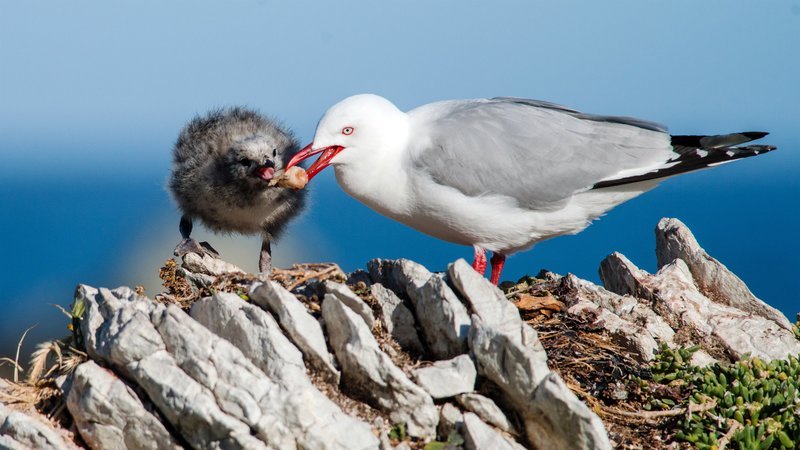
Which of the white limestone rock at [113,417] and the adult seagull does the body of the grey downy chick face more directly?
the adult seagull

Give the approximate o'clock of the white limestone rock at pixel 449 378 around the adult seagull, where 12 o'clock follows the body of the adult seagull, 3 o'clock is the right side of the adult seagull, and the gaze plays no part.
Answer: The white limestone rock is roughly at 9 o'clock from the adult seagull.

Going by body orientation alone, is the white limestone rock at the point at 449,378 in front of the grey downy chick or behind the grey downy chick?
in front

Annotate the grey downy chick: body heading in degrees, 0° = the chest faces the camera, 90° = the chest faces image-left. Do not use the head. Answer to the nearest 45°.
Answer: approximately 315°

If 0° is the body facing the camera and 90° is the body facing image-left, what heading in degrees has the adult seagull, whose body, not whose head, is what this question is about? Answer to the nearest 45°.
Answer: approximately 90°

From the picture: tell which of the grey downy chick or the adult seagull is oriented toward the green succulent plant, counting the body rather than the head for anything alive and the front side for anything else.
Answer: the grey downy chick

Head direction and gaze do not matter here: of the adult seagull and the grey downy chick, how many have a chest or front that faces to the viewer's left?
1

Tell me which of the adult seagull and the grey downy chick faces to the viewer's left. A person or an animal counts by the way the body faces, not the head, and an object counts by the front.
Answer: the adult seagull

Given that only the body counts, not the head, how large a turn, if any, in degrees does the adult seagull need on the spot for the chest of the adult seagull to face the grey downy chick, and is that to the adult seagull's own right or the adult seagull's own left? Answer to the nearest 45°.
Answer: approximately 45° to the adult seagull's own right

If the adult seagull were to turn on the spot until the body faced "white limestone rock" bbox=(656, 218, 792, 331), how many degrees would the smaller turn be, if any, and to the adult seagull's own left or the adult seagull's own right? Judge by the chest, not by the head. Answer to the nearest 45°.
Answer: approximately 135° to the adult seagull's own right

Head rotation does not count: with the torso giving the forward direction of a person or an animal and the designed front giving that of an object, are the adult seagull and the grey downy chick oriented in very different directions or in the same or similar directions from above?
very different directions

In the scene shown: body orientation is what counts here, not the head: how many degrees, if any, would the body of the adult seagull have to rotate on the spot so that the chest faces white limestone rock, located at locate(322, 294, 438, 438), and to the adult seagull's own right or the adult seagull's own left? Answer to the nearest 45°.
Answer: approximately 90° to the adult seagull's own left

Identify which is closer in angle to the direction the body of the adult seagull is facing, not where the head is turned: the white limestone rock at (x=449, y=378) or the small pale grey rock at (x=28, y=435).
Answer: the small pale grey rock
